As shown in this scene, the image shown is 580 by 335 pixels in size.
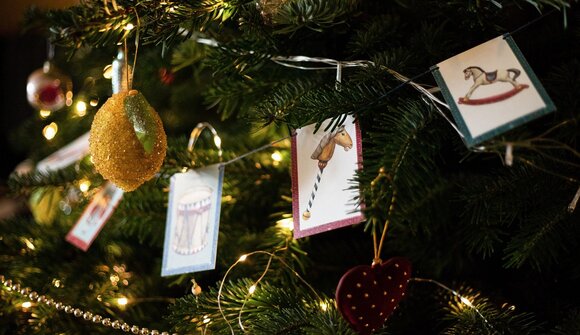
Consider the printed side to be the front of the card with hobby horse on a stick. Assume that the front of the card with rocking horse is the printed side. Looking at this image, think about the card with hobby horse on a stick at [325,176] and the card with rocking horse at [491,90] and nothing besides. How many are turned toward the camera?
2

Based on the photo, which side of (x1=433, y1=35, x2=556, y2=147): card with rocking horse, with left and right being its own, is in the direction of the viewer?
front

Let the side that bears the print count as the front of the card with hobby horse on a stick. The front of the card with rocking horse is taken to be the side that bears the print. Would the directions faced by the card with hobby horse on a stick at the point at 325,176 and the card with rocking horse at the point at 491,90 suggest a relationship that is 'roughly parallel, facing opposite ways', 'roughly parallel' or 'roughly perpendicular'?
roughly parallel

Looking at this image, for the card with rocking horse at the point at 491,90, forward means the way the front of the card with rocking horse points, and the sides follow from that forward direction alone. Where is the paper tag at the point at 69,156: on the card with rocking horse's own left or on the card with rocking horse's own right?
on the card with rocking horse's own right

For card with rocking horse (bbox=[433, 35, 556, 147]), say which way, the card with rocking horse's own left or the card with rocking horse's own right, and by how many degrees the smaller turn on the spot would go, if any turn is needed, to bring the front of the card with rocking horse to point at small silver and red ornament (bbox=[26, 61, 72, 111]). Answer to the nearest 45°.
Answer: approximately 135° to the card with rocking horse's own right
